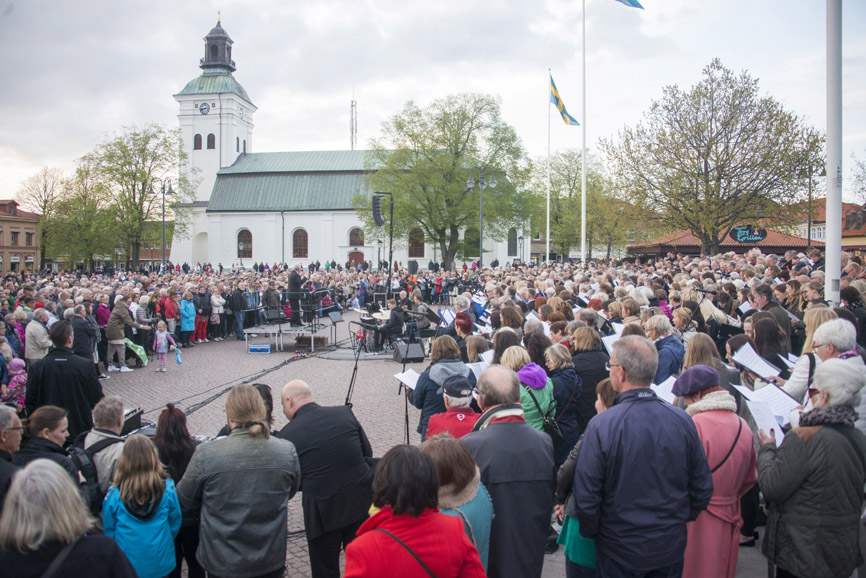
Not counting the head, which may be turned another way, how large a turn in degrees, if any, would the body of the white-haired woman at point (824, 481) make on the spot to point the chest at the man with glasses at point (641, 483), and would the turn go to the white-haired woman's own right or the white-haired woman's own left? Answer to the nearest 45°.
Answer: approximately 90° to the white-haired woman's own left

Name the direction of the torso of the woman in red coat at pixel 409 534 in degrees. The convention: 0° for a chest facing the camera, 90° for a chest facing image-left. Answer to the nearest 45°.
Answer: approximately 180°

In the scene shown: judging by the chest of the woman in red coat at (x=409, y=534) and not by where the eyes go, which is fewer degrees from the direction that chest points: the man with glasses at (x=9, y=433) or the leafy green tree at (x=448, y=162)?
the leafy green tree

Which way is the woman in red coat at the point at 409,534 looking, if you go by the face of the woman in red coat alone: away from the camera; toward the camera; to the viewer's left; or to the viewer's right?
away from the camera

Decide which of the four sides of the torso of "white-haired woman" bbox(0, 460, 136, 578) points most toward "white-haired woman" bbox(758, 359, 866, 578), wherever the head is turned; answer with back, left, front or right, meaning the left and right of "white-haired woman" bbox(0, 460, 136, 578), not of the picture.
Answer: right

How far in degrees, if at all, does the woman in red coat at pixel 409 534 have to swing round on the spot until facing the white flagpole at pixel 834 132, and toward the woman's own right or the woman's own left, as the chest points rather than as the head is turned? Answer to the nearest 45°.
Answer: approximately 45° to the woman's own right

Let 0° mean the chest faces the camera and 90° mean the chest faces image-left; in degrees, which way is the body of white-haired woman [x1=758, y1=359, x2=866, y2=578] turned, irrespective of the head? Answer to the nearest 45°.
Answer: approximately 135°

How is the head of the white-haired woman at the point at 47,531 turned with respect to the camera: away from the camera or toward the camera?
away from the camera

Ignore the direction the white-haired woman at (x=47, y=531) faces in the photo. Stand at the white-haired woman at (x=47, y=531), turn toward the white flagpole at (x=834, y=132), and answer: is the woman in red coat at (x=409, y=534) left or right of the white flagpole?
right

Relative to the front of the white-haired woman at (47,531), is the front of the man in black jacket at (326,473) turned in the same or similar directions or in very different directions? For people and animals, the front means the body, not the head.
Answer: same or similar directions

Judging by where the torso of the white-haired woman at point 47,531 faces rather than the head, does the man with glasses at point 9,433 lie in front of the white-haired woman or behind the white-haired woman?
in front

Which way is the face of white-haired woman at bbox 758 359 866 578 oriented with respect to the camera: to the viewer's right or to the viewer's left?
to the viewer's left
